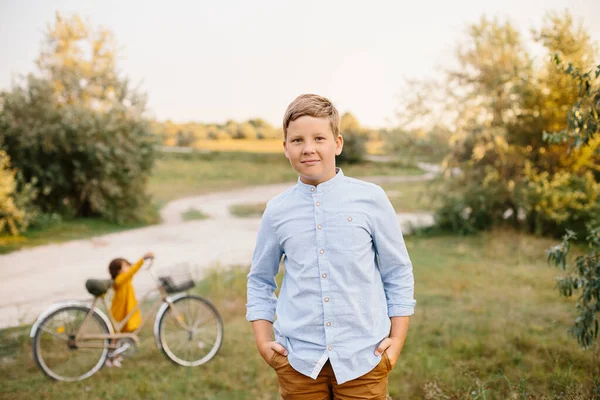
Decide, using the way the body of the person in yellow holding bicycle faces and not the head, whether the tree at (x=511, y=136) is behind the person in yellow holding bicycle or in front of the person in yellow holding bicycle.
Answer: in front

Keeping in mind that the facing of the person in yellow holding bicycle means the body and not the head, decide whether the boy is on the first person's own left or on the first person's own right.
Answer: on the first person's own right

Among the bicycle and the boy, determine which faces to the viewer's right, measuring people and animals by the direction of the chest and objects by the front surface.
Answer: the bicycle

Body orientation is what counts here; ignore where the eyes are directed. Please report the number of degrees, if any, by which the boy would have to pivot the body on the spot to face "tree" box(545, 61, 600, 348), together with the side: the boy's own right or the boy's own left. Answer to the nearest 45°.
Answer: approximately 135° to the boy's own left

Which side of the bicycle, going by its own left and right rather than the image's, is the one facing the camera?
right

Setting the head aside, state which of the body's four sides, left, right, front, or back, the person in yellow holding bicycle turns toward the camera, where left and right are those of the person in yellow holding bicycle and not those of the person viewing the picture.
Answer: right

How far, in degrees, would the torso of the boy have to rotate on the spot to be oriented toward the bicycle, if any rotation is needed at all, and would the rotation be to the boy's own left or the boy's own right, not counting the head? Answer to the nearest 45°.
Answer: approximately 135° to the boy's own right

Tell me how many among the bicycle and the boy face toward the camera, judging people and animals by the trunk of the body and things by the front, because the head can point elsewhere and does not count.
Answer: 1

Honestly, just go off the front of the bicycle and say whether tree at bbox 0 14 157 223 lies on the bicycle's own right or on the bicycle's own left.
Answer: on the bicycle's own left

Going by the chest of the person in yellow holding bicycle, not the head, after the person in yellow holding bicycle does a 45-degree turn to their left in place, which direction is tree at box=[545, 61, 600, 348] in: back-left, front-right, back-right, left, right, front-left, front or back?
right

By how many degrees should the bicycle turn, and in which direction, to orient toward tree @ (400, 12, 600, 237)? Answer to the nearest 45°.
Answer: approximately 45° to its left

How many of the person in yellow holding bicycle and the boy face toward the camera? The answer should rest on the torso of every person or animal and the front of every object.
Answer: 1

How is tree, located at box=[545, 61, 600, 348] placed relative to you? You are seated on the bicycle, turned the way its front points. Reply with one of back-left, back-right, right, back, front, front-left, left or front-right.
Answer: front-right
